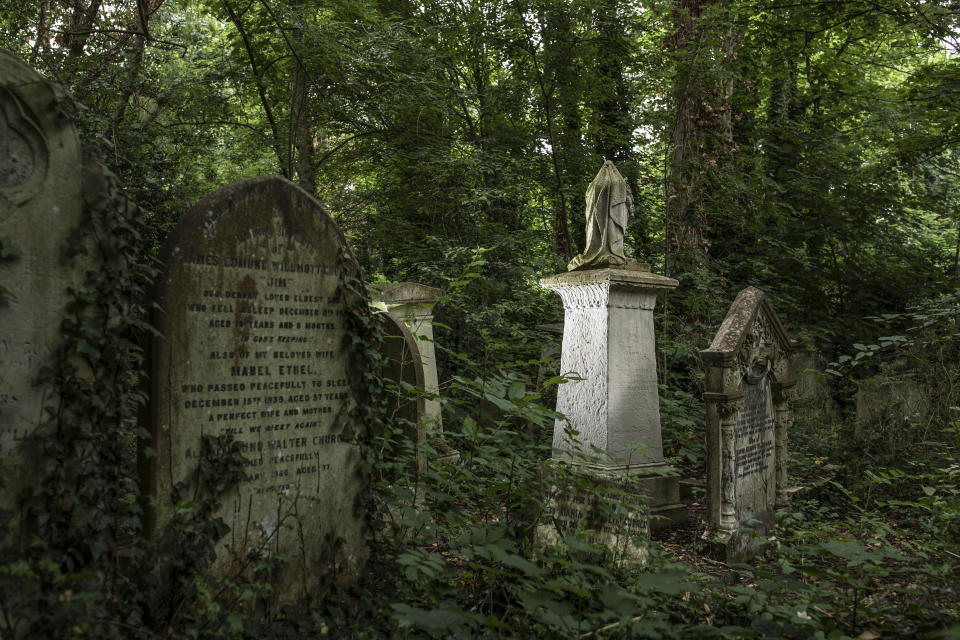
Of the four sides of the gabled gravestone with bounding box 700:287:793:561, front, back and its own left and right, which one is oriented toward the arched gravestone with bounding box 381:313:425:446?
right

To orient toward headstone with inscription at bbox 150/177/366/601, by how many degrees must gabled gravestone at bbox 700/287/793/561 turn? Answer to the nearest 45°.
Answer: approximately 90° to its right

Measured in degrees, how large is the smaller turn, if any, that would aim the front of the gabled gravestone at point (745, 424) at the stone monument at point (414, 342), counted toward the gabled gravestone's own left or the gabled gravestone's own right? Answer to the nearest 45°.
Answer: approximately 135° to the gabled gravestone's own right

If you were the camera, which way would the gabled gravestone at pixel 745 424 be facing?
facing the viewer and to the right of the viewer

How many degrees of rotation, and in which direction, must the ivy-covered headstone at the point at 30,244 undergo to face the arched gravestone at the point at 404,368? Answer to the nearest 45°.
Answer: approximately 135° to its left

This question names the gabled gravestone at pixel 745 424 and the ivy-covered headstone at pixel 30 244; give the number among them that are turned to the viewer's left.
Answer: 0

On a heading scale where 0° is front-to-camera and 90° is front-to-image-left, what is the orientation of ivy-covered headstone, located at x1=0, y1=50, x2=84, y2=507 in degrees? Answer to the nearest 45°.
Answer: approximately 0°

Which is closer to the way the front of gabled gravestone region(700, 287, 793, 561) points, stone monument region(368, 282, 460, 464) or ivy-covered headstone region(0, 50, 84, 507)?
the ivy-covered headstone
